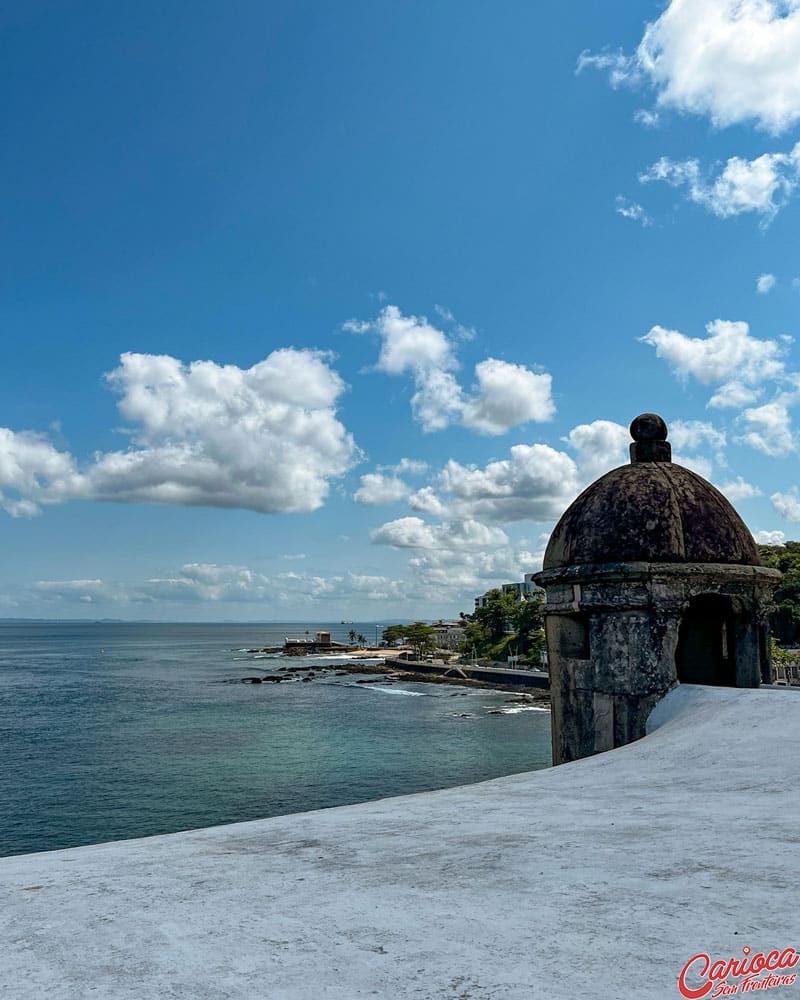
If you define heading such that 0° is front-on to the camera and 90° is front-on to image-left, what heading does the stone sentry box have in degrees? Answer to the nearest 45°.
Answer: approximately 315°
